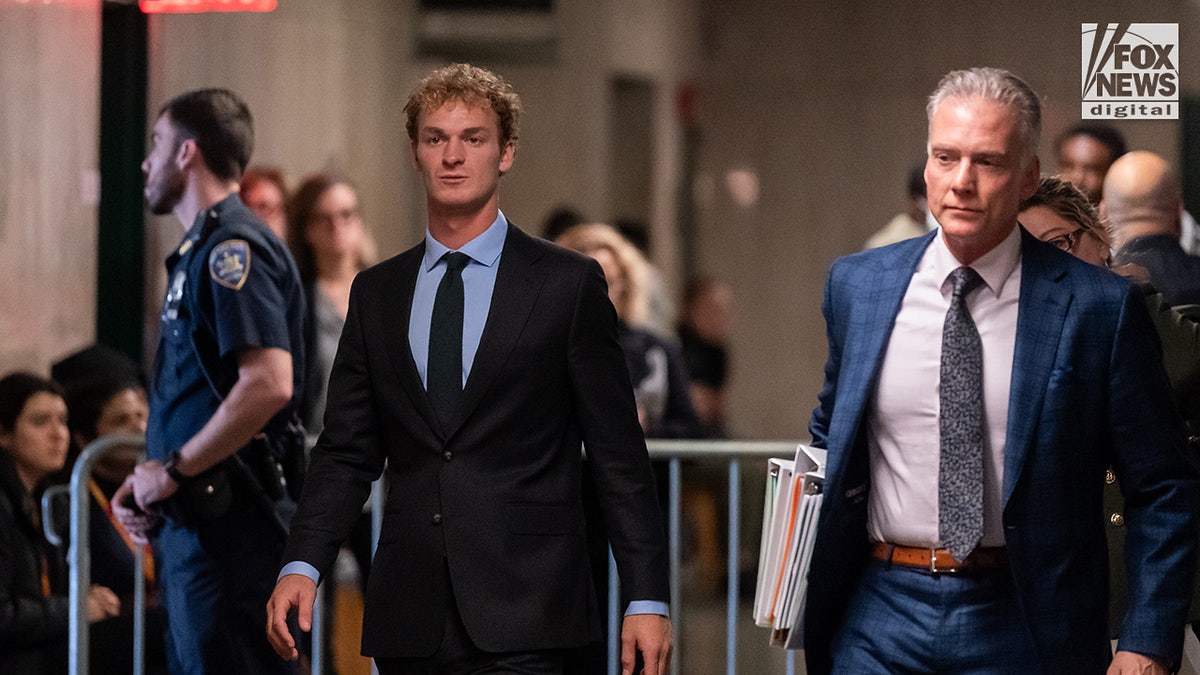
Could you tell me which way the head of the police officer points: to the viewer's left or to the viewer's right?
to the viewer's left

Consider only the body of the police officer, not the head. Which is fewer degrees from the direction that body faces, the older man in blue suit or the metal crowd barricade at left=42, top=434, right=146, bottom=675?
the metal crowd barricade

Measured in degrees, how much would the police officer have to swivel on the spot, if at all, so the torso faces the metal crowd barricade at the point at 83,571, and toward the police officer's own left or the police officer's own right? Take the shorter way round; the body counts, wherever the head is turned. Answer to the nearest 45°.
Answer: approximately 45° to the police officer's own right

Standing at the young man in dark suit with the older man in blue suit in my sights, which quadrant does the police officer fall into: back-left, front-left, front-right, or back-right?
back-left

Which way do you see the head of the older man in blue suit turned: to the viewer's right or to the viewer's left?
to the viewer's left

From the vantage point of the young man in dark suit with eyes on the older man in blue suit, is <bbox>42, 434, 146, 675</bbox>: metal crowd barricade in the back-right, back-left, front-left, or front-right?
back-left

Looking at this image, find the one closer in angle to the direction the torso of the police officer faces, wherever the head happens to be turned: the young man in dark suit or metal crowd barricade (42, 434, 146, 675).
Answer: the metal crowd barricade

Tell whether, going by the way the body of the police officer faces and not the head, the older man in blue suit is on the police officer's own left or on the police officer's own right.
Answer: on the police officer's own left

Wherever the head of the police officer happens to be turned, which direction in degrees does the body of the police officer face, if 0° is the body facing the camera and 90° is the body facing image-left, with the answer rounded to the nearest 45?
approximately 90°

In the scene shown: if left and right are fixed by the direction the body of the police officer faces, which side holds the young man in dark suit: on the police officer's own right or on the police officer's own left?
on the police officer's own left
